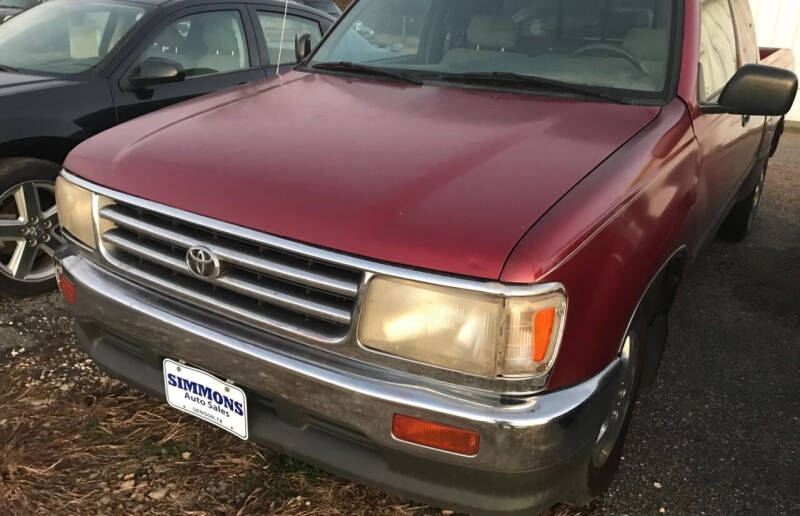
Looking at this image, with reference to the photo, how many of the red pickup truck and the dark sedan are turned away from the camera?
0

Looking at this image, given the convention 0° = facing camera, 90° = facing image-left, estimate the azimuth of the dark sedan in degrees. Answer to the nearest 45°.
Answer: approximately 45°

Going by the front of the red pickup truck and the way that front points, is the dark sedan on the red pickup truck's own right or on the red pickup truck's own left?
on the red pickup truck's own right

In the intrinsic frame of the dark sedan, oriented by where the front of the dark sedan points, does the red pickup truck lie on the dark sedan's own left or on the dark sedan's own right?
on the dark sedan's own left

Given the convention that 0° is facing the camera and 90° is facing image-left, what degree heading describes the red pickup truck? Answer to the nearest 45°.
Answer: approximately 45°
